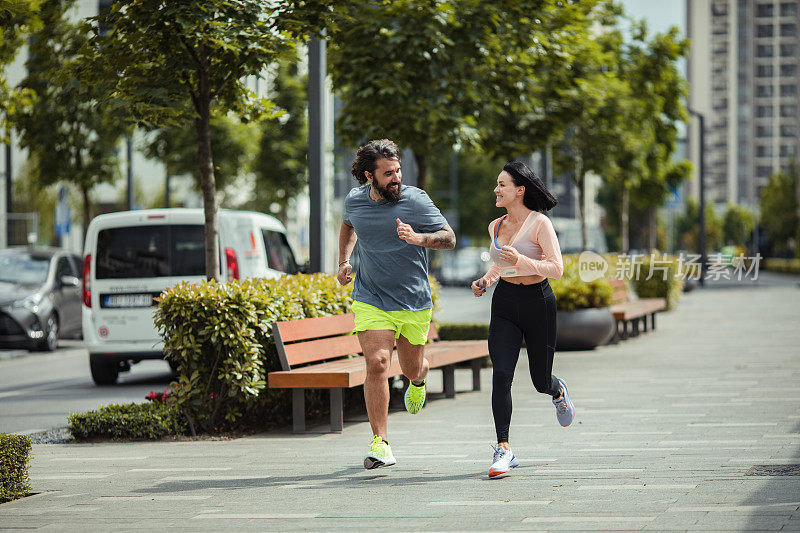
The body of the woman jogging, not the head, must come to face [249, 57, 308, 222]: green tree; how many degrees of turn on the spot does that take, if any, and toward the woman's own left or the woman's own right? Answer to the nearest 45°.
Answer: approximately 135° to the woman's own right

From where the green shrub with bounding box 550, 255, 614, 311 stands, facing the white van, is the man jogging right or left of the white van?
left

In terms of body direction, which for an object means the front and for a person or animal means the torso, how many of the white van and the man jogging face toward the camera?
1

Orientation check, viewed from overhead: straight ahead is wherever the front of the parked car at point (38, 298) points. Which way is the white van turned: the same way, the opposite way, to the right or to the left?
the opposite way

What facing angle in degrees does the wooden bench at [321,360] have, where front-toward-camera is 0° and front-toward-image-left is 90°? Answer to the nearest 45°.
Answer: approximately 315°

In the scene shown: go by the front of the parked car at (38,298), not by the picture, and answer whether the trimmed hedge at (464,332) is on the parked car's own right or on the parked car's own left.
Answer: on the parked car's own left

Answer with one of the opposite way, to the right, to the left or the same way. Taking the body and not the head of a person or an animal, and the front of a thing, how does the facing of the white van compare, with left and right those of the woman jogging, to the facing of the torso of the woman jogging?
the opposite way

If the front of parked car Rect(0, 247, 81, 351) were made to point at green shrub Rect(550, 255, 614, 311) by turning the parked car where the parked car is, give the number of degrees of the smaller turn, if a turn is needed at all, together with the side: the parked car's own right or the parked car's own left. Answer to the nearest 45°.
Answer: approximately 90° to the parked car's own left

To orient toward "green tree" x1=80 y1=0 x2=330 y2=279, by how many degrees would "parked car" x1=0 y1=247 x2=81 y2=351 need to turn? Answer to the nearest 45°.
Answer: approximately 45° to its left

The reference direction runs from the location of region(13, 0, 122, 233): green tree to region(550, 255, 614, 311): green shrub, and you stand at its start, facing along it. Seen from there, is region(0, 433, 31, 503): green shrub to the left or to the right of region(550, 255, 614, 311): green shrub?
right

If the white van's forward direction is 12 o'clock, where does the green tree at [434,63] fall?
The green tree is roughly at 2 o'clock from the white van.
